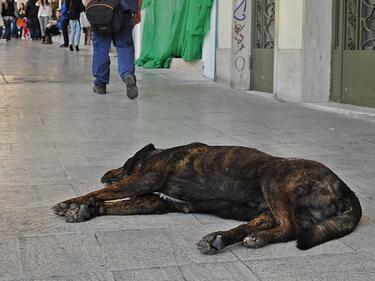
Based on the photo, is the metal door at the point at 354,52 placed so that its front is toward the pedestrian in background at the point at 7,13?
no

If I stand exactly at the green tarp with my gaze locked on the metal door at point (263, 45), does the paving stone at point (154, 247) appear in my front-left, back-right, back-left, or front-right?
front-right

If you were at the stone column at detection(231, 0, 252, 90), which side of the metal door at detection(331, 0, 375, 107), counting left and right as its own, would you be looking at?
right

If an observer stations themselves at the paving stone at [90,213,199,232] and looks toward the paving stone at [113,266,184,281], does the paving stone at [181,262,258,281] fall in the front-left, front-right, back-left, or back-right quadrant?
front-left

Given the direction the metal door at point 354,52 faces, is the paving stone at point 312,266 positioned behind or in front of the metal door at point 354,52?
in front

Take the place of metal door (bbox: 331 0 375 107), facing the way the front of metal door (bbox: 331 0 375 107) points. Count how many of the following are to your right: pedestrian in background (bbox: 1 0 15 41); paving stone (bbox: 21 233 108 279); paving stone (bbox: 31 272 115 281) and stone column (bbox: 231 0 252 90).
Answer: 2

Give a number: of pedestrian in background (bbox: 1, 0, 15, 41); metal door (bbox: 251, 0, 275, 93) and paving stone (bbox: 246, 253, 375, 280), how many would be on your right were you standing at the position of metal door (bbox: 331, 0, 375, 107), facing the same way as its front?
2

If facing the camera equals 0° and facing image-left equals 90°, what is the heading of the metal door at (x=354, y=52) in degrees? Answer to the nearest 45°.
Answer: approximately 45°

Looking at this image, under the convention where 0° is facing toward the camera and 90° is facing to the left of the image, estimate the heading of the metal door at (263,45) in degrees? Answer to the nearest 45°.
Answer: approximately 45°

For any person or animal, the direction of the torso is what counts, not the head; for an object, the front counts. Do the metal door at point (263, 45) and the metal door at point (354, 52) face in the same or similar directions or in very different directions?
same or similar directions

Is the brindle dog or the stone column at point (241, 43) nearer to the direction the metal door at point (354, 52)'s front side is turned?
the brindle dog

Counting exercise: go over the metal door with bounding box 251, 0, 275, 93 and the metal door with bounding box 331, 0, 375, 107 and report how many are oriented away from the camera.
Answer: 0

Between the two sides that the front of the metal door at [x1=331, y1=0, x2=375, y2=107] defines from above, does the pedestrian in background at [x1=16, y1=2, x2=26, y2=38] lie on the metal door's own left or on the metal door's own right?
on the metal door's own right

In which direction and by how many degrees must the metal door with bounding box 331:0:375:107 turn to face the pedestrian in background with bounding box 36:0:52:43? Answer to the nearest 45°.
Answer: approximately 90° to its right

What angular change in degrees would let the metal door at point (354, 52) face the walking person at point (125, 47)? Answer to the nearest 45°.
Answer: approximately 45° to its right

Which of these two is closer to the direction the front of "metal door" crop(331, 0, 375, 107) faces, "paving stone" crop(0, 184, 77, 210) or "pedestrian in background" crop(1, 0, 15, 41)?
the paving stone

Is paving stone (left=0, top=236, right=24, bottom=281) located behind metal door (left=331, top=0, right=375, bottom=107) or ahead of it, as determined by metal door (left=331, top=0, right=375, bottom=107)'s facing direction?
ahead

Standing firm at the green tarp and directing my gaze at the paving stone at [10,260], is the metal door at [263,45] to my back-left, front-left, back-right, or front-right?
front-left

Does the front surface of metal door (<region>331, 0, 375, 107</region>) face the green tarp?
no
